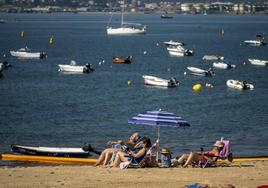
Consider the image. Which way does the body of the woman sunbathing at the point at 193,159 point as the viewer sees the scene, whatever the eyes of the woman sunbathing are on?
to the viewer's left

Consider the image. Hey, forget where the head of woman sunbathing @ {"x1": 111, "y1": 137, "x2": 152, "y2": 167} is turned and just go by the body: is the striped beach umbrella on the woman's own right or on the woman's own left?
on the woman's own right

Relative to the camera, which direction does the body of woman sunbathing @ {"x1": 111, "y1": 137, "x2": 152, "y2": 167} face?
to the viewer's left

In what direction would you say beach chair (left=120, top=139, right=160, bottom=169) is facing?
to the viewer's left

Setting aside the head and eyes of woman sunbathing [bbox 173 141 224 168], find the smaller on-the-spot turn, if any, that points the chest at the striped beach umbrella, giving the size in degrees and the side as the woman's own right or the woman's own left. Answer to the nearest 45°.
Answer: approximately 45° to the woman's own right

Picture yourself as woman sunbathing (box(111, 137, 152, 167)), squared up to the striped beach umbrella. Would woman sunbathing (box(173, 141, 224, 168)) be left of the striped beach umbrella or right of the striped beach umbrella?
right

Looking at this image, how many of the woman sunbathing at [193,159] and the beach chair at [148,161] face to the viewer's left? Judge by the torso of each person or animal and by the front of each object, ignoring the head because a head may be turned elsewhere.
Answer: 2

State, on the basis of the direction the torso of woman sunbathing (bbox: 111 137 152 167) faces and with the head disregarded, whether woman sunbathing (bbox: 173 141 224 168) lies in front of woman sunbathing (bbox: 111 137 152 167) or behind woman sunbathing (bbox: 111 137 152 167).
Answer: behind

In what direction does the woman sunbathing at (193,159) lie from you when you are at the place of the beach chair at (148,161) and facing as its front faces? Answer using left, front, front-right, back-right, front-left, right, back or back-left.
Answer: back
